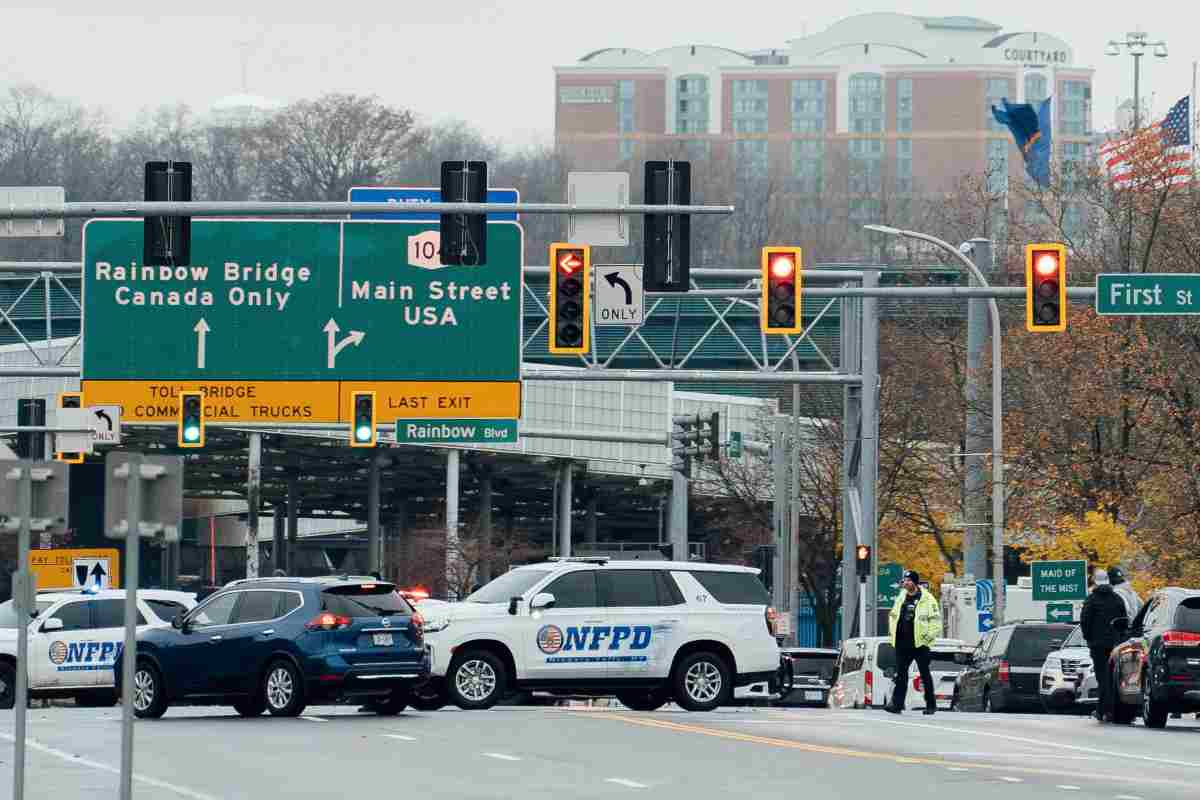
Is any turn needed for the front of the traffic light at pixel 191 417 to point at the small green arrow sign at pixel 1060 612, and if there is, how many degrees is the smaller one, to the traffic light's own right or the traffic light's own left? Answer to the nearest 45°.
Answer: approximately 90° to the traffic light's own left

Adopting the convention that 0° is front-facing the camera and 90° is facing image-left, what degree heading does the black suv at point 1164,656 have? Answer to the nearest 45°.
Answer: approximately 135°

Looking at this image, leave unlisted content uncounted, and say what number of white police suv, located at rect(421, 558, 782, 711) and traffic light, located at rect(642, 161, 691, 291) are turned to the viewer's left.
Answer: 1

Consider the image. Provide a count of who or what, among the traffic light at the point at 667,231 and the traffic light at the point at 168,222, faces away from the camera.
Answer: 2

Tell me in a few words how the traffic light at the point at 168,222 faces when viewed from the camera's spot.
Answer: facing away from the viewer

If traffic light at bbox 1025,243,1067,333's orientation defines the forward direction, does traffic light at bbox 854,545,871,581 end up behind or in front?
behind

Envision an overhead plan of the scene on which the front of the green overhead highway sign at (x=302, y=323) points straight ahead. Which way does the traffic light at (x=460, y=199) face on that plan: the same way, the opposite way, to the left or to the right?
the opposite way

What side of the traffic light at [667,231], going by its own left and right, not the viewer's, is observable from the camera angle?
back

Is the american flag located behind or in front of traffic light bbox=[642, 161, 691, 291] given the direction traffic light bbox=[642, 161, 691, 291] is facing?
in front

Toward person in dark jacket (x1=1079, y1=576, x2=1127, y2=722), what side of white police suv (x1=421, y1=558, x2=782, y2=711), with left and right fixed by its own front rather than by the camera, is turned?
back

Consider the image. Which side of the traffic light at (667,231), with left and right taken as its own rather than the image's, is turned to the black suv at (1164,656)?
right

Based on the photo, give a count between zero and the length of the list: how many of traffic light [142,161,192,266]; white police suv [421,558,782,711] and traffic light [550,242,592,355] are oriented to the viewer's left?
1
